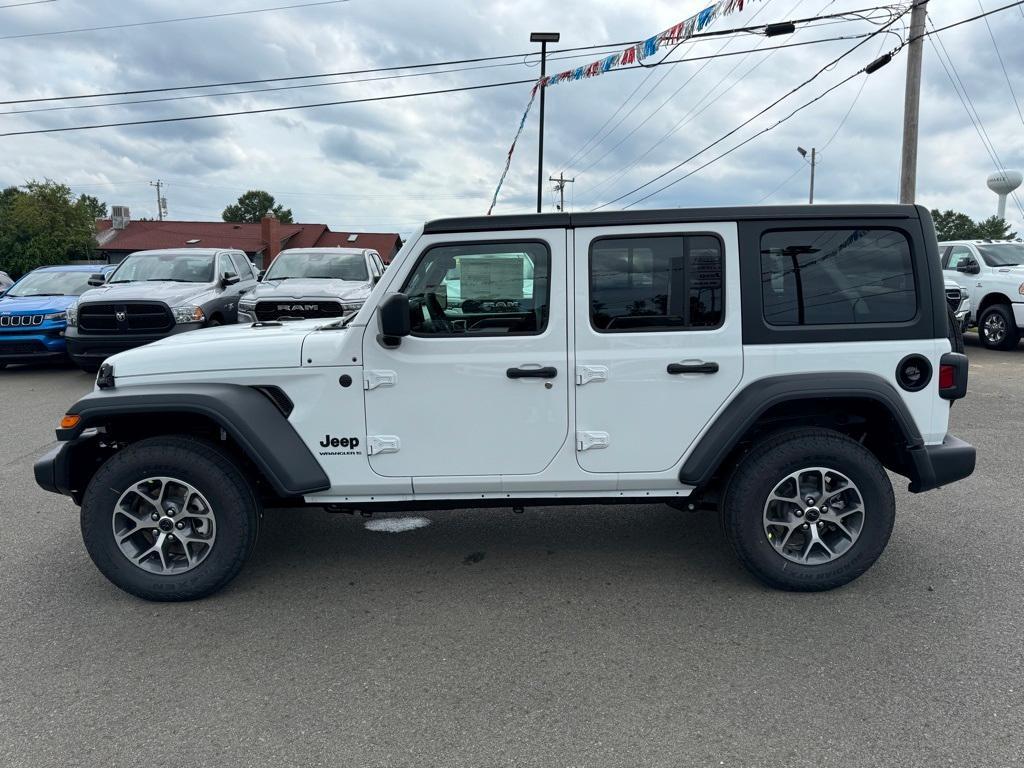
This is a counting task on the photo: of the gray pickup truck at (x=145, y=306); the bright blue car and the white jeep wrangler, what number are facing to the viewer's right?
0

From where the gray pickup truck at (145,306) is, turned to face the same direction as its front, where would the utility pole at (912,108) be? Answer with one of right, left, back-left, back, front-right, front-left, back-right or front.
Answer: back-left

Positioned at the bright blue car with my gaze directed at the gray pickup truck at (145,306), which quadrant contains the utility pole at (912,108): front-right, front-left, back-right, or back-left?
front-left

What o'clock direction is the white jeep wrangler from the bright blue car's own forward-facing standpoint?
The white jeep wrangler is roughly at 10 o'clock from the bright blue car.

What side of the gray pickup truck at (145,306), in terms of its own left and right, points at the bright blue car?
right

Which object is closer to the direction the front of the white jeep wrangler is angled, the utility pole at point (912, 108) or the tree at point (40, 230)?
the tree

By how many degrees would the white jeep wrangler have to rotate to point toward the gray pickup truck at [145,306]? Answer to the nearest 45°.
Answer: approximately 45° to its right

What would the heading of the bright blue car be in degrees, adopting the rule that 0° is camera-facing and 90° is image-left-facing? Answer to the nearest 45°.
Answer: approximately 45°

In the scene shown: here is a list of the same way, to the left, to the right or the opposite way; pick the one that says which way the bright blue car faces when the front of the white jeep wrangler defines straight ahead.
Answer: to the left

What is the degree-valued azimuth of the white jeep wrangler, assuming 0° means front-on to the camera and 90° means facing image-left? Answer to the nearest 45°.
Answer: approximately 90°

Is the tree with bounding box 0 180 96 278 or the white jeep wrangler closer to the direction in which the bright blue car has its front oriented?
the white jeep wrangler

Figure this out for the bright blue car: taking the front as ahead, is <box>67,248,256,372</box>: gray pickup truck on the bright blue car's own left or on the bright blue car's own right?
on the bright blue car's own left

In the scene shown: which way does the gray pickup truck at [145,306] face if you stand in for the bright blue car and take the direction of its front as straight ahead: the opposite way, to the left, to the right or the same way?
the same way

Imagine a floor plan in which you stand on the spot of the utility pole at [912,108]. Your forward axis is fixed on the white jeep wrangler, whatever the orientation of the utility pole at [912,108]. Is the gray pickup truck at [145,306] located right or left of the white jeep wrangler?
right

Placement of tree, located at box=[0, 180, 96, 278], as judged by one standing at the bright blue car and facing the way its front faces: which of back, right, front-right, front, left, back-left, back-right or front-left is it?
back-right

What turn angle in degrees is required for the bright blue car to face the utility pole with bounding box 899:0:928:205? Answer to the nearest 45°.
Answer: approximately 135° to its left

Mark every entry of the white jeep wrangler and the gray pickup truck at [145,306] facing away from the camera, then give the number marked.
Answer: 0

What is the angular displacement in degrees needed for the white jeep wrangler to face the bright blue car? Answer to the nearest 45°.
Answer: approximately 45° to its right

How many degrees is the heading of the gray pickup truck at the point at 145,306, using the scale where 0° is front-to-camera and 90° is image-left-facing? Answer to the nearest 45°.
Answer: approximately 45°

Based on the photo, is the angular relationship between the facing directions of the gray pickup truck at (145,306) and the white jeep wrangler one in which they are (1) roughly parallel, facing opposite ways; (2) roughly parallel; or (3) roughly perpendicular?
roughly perpendicular
